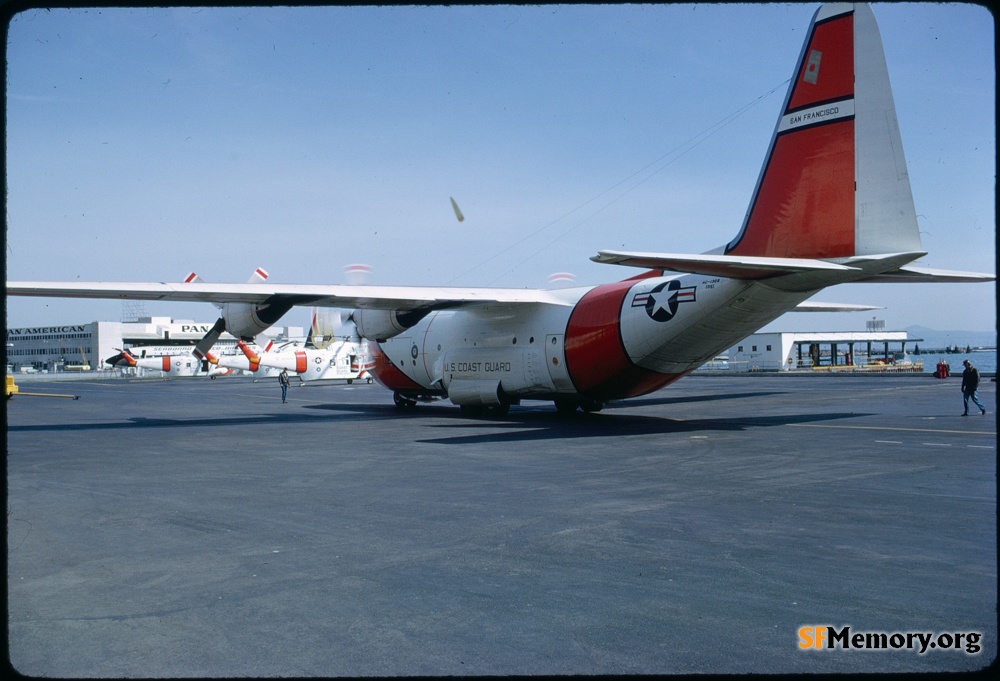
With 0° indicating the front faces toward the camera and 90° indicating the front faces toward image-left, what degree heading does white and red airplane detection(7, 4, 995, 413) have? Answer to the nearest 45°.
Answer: approximately 135°
